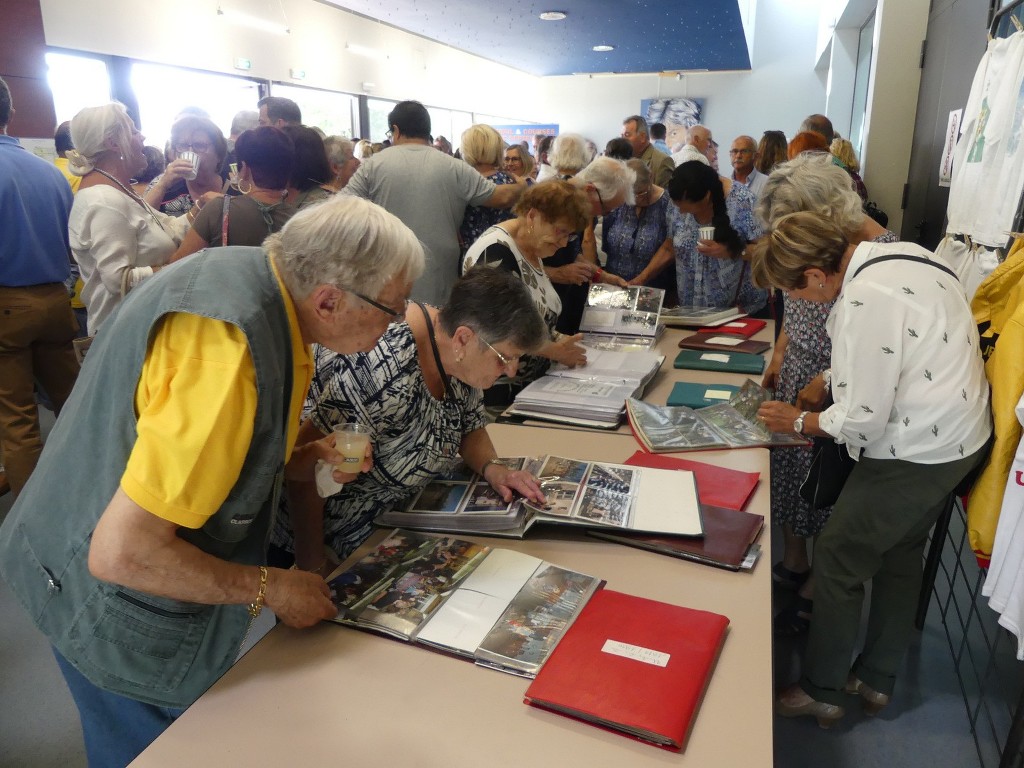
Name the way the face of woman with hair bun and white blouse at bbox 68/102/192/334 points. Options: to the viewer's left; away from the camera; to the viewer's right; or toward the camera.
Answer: to the viewer's right

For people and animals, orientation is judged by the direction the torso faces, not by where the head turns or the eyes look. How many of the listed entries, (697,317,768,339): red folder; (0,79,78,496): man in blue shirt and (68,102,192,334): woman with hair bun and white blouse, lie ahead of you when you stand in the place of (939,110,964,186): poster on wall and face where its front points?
3

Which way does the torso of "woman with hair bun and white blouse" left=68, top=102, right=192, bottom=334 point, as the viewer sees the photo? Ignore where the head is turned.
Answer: to the viewer's right

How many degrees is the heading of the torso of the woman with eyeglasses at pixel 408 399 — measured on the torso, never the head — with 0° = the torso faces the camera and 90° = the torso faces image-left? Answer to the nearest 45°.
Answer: approximately 315°

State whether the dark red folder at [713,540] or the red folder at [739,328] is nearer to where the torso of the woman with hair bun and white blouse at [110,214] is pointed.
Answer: the red folder

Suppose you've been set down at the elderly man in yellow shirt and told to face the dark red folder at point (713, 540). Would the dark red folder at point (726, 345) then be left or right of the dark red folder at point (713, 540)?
left

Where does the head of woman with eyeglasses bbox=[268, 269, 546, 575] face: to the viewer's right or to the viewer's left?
to the viewer's right

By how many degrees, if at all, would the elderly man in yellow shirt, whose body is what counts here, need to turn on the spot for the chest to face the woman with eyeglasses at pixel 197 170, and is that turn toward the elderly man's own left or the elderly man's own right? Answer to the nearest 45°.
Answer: approximately 90° to the elderly man's own left
